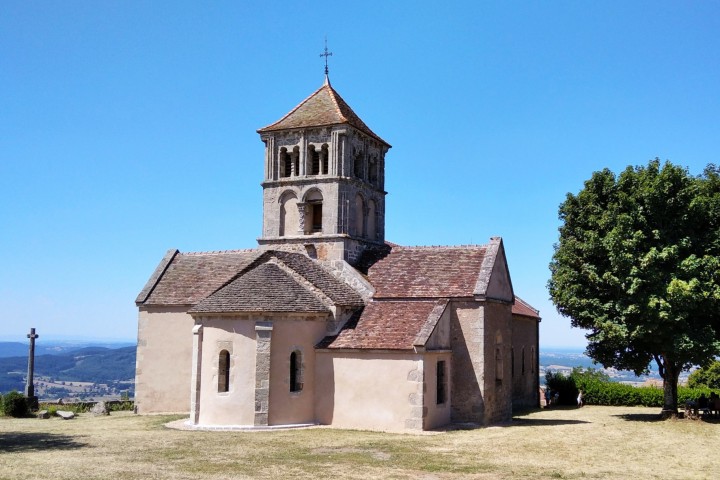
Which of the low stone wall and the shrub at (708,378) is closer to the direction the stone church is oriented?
the shrub

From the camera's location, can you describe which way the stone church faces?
facing away from the viewer and to the right of the viewer
